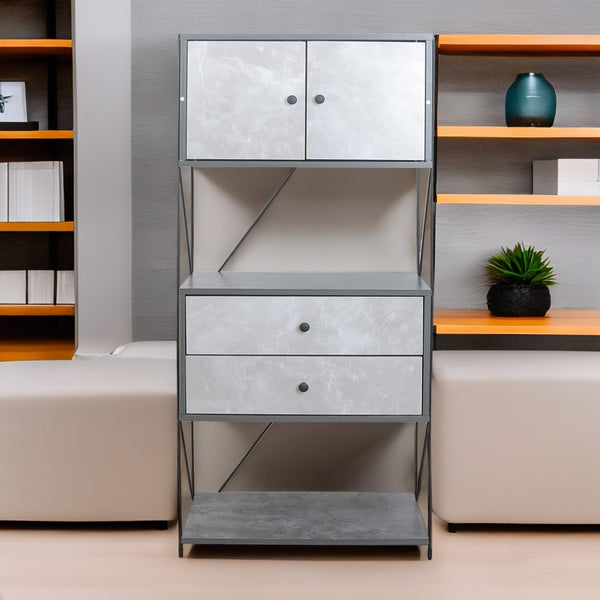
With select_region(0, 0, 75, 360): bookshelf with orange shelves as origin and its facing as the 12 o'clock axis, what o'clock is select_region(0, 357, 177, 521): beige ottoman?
The beige ottoman is roughly at 12 o'clock from the bookshelf with orange shelves.

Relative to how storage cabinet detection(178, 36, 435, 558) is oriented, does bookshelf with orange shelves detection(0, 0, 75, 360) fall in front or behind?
behind

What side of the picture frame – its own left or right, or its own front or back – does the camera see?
front

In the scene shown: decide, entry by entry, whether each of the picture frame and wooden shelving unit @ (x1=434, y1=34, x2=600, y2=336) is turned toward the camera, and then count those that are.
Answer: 2

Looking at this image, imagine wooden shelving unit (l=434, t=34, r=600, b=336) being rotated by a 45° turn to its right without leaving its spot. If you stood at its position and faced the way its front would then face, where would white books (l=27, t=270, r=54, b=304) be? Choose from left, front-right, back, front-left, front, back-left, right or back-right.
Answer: front-right

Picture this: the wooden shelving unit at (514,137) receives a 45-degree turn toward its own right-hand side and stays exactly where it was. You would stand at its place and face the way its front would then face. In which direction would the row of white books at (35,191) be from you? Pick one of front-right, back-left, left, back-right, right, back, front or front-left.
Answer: front-right

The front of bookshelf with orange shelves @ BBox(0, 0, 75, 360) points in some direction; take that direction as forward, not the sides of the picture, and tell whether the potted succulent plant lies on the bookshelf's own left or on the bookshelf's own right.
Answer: on the bookshelf's own left

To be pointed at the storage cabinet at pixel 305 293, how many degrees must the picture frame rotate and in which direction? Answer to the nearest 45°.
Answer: approximately 45° to its left

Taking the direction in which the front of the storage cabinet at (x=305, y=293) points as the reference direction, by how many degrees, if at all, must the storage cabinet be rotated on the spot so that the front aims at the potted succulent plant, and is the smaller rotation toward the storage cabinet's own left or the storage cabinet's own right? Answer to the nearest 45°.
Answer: approximately 135° to the storage cabinet's own left

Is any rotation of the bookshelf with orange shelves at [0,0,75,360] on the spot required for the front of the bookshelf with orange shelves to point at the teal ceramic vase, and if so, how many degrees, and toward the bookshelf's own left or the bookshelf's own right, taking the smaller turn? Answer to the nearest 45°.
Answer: approximately 45° to the bookshelf's own left

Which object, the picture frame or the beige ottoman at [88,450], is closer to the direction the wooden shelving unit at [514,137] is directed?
the beige ottoman

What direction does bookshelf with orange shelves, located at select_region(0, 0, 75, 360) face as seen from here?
toward the camera

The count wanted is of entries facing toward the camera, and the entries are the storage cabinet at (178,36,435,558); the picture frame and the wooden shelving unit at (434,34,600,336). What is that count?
3
